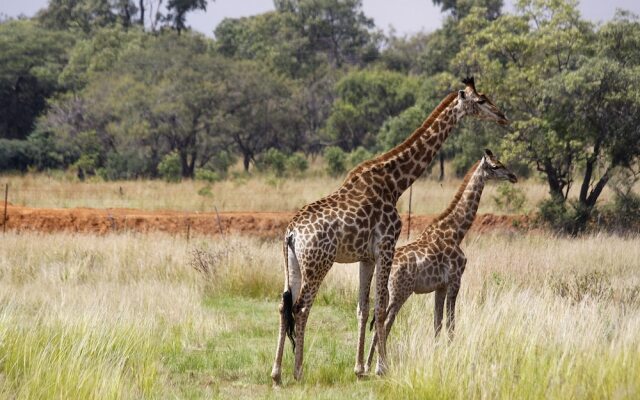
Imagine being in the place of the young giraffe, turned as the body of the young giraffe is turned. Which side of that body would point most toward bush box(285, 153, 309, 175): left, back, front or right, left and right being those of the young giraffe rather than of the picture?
left

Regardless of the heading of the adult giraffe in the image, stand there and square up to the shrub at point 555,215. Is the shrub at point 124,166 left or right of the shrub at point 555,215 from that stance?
left

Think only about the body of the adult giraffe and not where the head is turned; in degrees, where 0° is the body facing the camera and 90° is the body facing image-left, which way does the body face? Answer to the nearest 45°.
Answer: approximately 225°

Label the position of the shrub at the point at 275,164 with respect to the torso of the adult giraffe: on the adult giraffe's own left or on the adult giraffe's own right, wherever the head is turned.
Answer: on the adult giraffe's own left

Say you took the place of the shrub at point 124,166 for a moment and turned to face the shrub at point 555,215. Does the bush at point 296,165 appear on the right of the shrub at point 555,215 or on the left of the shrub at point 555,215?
left

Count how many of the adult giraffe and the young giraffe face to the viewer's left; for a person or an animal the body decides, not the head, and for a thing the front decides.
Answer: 0

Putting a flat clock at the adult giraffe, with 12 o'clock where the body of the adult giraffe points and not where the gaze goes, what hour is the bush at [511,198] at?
The bush is roughly at 11 o'clock from the adult giraffe.

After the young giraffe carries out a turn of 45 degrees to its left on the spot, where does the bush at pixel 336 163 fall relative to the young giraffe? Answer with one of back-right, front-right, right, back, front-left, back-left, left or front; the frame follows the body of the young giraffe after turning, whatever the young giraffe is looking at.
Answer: front-left

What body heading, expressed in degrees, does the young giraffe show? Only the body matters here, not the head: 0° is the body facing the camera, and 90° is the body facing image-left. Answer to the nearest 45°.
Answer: approximately 270°

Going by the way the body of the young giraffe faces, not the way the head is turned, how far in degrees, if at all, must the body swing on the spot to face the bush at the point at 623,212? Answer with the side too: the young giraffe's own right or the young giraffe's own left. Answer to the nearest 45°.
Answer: approximately 90° to the young giraffe's own left
